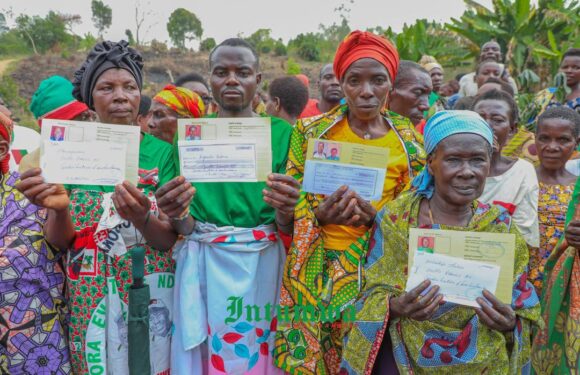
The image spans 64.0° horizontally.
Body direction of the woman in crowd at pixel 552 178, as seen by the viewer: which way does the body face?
toward the camera

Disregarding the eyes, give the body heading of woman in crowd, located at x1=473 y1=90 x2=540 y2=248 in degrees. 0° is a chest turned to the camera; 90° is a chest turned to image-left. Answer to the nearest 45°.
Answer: approximately 45°

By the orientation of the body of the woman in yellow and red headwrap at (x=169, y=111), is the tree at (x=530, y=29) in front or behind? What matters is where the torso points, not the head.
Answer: behind

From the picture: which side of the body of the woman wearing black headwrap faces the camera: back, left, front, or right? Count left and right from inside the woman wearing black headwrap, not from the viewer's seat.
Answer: front

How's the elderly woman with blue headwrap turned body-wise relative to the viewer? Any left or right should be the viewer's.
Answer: facing the viewer

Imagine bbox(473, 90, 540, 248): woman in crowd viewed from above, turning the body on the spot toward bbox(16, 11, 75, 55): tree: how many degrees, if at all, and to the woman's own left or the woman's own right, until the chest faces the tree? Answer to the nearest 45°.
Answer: approximately 90° to the woman's own right

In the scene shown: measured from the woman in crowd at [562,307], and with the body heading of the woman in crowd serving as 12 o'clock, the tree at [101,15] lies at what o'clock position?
The tree is roughly at 4 o'clock from the woman in crowd.

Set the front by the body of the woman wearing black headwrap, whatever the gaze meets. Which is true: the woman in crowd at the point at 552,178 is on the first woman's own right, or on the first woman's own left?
on the first woman's own left

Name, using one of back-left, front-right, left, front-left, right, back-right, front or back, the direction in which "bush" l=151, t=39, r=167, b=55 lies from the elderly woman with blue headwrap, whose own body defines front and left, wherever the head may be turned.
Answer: back-right
